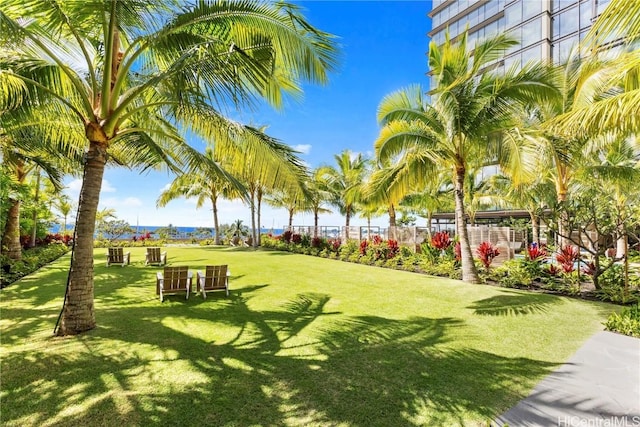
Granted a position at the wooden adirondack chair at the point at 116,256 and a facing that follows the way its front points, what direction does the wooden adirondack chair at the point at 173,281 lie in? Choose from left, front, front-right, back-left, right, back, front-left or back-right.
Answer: back-right

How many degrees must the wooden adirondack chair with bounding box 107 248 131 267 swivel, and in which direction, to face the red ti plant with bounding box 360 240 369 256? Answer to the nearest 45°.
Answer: approximately 45° to its right

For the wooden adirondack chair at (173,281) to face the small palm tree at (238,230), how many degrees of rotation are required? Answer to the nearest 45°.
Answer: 0° — it already faces it

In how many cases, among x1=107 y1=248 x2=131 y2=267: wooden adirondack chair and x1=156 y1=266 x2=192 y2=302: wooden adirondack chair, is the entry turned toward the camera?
0

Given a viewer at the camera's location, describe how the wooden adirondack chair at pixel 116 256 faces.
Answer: facing away from the viewer and to the right of the viewer

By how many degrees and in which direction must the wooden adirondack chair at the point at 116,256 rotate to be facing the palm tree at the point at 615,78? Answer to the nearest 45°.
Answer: approximately 135° to its right

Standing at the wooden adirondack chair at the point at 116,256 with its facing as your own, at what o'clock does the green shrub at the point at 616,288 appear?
The green shrub is roughly at 3 o'clock from the wooden adirondack chair.

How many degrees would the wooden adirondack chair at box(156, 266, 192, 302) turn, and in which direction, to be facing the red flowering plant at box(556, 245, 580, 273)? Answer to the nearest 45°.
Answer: approximately 90° to its right

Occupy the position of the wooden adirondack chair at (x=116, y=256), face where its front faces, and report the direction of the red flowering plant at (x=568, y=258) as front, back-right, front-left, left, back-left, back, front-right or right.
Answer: right

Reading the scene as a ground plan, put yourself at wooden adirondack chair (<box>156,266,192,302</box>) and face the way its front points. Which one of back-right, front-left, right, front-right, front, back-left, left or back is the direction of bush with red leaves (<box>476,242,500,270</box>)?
right

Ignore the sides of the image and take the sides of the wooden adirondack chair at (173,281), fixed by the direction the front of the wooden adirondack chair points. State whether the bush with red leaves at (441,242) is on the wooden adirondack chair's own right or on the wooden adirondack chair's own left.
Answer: on the wooden adirondack chair's own right

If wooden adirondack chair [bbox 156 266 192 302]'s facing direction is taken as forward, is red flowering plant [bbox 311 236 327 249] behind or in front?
in front

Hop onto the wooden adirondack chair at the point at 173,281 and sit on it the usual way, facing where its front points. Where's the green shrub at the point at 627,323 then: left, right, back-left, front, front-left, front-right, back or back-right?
back-right

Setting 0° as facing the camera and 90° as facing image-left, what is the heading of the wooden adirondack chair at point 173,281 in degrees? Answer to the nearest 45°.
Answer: approximately 180°
